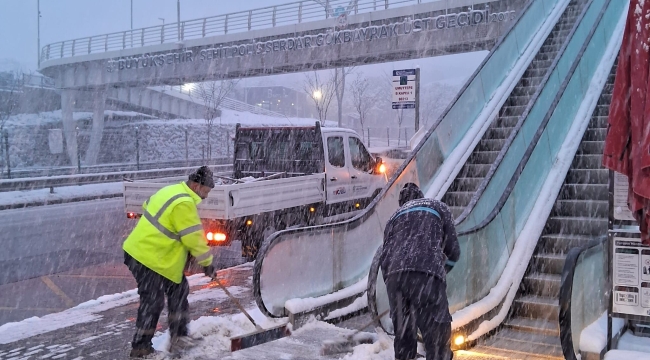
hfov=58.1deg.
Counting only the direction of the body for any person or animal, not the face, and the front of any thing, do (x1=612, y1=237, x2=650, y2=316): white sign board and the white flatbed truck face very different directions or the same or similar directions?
very different directions

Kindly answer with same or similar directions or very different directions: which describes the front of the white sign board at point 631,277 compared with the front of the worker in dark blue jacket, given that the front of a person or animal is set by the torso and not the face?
very different directions

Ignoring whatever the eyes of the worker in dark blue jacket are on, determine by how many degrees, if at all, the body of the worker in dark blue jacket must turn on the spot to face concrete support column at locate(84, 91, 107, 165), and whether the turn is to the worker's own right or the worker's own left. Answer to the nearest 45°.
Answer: approximately 45° to the worker's own left

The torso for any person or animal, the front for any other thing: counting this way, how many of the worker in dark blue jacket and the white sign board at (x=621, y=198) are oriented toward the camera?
1

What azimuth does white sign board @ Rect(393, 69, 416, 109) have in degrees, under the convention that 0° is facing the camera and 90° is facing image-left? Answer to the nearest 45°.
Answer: approximately 0°

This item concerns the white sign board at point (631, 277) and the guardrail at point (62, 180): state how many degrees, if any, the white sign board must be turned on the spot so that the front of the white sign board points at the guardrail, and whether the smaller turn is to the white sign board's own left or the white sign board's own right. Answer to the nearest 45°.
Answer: approximately 135° to the white sign board's own right

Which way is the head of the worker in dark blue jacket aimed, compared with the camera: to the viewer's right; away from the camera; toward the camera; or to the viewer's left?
away from the camera

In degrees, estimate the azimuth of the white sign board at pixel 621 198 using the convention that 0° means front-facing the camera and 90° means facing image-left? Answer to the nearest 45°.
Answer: approximately 0°

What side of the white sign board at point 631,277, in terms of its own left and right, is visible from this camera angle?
front

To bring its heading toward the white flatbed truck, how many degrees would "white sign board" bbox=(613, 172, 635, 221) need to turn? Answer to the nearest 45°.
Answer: approximately 135° to its right

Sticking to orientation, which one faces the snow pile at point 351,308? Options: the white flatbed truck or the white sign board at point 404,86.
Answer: the white sign board

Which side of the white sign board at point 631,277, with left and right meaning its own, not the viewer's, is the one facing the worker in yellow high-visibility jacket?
right

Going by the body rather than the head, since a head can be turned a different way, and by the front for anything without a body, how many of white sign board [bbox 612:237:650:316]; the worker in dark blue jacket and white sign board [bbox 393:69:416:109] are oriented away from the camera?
1

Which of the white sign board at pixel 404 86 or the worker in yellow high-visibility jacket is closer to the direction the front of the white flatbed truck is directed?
the white sign board

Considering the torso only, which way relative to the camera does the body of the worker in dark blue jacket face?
away from the camera

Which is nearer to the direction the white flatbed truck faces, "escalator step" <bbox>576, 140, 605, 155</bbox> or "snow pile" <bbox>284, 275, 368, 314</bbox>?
the escalator step

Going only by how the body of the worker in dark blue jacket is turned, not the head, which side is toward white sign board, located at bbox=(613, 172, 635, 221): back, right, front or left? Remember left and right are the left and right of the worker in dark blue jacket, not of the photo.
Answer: right

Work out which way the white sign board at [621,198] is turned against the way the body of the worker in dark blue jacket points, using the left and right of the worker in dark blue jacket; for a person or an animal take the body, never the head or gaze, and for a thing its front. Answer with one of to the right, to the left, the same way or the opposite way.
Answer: the opposite way

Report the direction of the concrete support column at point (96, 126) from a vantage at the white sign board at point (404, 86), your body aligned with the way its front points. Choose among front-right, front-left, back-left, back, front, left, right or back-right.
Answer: back-right
